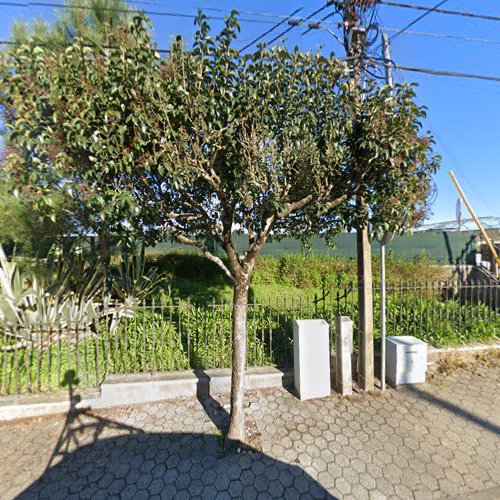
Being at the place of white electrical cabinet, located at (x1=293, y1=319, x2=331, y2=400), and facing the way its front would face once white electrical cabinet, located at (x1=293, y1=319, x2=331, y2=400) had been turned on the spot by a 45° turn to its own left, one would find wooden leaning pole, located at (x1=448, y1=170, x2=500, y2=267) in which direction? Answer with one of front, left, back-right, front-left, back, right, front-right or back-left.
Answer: left

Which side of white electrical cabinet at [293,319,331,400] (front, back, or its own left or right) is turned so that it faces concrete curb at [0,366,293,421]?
right

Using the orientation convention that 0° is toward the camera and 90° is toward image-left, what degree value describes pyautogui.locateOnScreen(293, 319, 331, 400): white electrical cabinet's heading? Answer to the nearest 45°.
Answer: approximately 0°

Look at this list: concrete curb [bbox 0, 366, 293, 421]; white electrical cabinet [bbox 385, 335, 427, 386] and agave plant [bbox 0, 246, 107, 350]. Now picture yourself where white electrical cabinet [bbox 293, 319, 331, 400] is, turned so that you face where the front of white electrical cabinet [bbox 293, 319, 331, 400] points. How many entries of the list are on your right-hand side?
2

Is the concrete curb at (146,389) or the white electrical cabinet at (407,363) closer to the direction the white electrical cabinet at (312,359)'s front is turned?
the concrete curb

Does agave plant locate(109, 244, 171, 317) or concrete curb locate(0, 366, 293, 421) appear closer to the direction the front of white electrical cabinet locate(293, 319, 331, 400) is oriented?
the concrete curb
